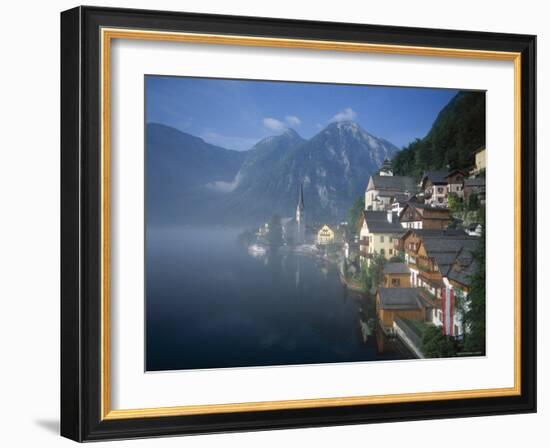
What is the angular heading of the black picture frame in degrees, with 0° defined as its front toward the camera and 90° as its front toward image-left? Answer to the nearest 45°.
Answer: approximately 315°
